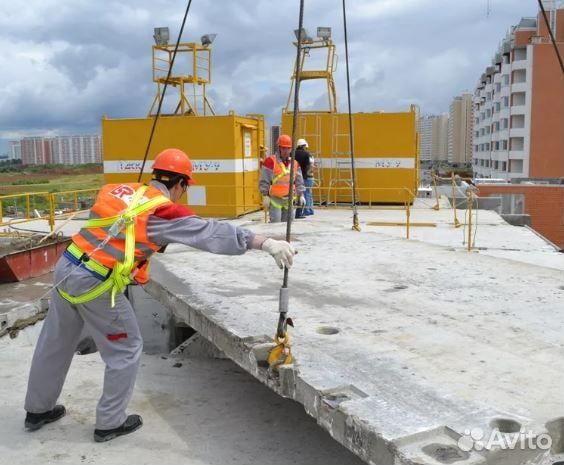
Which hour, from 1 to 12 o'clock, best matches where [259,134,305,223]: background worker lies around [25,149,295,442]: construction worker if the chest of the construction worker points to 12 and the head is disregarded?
The background worker is roughly at 11 o'clock from the construction worker.

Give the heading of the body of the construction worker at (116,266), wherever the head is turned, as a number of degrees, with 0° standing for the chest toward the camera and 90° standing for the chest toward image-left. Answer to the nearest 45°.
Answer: approximately 225°

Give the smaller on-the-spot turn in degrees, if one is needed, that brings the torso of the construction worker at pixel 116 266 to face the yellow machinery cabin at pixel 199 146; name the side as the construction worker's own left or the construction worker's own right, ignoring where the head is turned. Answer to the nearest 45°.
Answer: approximately 45° to the construction worker's own left

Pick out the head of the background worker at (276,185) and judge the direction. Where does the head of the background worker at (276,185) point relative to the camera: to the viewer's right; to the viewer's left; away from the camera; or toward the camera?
toward the camera

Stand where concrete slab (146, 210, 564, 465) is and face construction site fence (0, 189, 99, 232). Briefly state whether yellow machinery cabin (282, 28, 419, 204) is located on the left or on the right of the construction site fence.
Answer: right

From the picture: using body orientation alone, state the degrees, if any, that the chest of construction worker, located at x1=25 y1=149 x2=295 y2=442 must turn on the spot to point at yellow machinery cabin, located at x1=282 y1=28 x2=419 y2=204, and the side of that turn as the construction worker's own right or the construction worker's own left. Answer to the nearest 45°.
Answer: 0° — they already face it

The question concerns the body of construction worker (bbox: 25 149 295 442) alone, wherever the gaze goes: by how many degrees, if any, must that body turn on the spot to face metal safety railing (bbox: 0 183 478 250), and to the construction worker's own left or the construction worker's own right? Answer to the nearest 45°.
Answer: approximately 45° to the construction worker's own left
